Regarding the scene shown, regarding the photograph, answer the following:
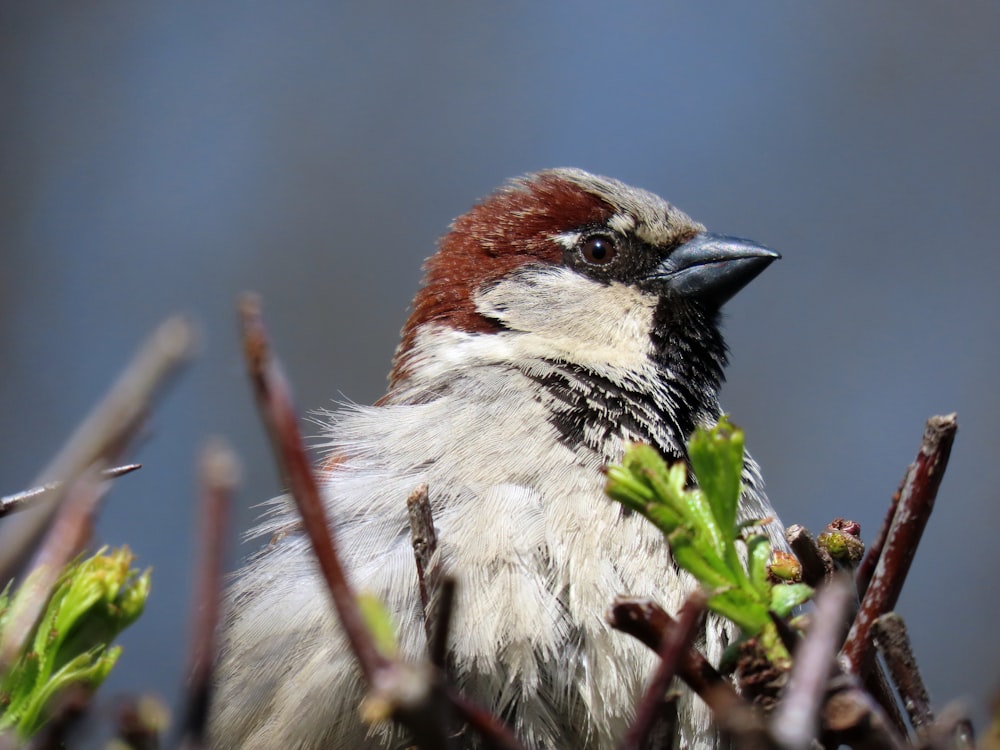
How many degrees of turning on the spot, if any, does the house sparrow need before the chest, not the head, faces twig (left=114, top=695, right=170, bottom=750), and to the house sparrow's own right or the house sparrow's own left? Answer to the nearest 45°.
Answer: approximately 90° to the house sparrow's own right
